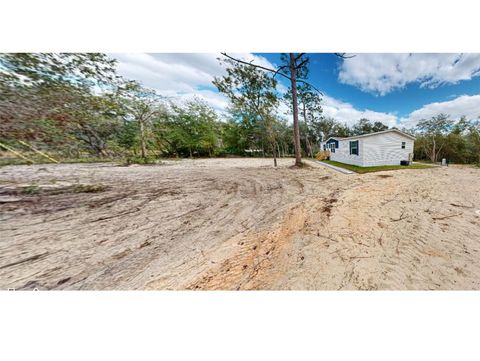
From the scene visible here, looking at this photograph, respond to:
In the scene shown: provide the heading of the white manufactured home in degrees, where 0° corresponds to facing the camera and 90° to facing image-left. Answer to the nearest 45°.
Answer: approximately 45°
